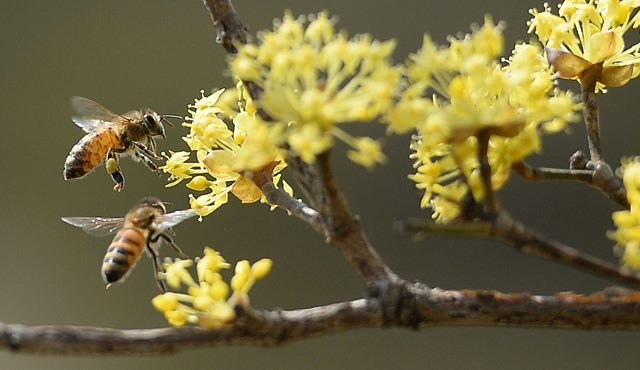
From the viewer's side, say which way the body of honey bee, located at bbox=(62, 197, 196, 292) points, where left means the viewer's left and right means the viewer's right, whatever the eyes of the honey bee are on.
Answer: facing away from the viewer and to the right of the viewer

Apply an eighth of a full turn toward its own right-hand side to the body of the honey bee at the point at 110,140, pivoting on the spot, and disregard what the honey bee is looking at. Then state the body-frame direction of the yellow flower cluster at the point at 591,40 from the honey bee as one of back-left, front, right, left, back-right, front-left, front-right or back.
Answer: front

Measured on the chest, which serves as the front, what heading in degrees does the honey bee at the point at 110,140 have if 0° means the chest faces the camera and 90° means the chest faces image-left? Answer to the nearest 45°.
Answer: approximately 270°

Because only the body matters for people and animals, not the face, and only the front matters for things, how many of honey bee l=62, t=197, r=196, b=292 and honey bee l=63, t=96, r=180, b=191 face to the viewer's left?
0
